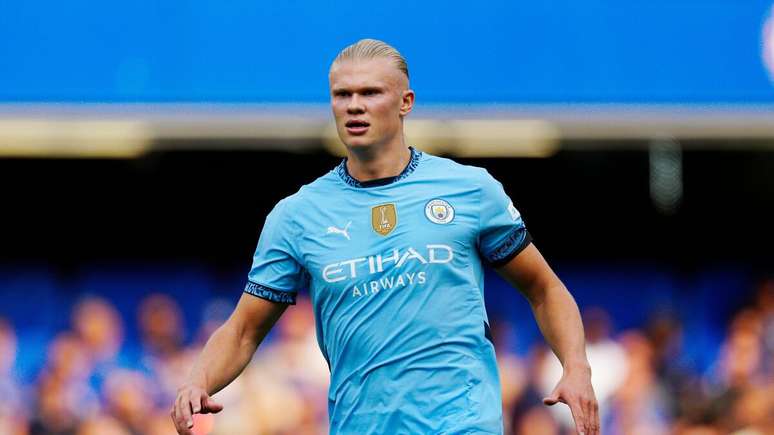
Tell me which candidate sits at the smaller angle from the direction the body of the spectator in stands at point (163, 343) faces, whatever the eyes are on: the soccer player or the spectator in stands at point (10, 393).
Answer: the soccer player

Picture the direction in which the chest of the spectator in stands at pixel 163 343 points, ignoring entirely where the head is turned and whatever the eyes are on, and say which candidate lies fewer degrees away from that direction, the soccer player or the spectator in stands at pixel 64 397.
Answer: the soccer player

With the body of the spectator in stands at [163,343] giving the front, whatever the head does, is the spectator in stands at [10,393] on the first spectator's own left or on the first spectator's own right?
on the first spectator's own right

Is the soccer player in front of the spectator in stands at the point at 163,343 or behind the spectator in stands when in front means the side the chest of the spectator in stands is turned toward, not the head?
in front

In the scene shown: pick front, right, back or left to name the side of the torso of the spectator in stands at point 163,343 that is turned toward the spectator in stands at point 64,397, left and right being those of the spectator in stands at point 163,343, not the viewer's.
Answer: right

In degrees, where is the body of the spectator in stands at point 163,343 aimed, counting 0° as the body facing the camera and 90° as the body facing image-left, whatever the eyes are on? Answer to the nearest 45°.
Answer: approximately 0°

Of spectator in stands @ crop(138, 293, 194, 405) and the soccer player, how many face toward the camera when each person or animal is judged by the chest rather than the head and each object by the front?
2

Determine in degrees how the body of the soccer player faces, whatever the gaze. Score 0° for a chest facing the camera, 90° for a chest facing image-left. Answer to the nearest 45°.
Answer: approximately 0°

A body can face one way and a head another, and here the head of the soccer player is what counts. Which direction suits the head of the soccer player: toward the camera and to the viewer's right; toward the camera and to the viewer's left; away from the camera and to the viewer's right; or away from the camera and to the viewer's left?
toward the camera and to the viewer's left

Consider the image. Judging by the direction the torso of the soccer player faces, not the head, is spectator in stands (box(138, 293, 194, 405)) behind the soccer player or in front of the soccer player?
behind
